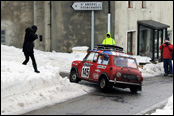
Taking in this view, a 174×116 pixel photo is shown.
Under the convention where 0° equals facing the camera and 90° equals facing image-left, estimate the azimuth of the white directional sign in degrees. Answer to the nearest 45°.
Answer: approximately 0°

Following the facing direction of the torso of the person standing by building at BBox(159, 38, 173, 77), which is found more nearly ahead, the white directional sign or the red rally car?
the red rally car

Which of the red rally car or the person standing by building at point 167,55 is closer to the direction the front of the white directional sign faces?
the red rally car

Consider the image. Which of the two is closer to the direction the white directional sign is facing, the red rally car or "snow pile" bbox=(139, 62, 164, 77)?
the red rally car

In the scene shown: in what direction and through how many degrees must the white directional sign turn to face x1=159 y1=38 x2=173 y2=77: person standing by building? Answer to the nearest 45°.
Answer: approximately 45° to its left
